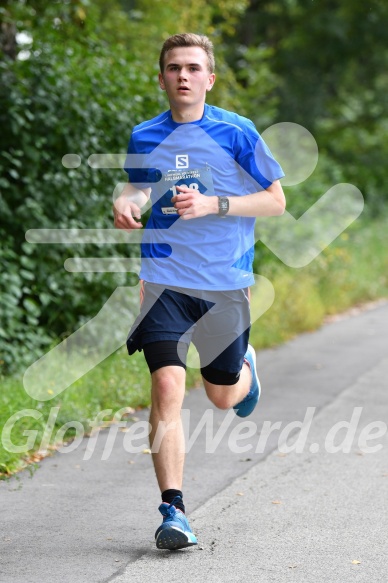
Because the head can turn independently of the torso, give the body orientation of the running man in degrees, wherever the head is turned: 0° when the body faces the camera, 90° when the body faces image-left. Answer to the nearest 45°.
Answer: approximately 0°
